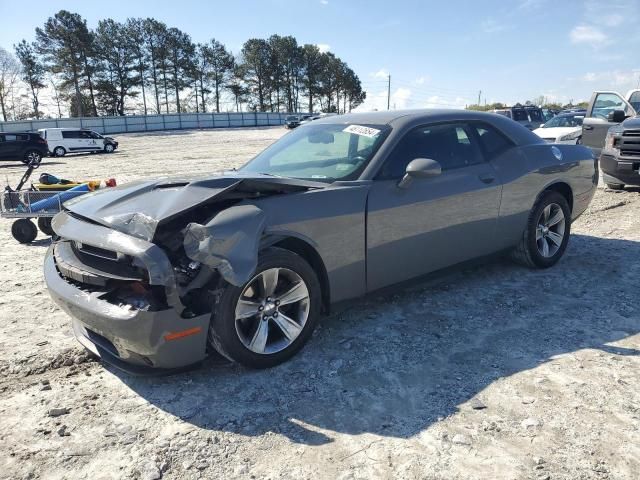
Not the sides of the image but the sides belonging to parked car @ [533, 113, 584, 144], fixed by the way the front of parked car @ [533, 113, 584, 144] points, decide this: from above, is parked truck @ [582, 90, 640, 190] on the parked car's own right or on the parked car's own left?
on the parked car's own left

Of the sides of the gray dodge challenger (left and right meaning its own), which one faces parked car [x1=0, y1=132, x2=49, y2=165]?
right

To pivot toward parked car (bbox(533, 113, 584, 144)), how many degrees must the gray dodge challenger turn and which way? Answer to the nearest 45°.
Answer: approximately 180°

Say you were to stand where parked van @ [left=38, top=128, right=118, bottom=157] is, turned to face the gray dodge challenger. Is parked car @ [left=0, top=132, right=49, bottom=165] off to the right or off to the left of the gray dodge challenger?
right

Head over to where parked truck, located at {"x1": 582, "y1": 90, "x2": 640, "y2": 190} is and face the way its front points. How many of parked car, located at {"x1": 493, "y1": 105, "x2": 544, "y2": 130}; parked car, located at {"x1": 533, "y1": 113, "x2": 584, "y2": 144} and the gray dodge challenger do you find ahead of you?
1

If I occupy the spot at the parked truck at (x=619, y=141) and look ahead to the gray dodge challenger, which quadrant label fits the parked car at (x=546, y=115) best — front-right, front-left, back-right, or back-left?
back-right

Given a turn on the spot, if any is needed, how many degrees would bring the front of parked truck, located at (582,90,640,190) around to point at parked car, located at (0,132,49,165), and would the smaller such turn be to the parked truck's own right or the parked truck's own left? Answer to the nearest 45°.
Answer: approximately 90° to the parked truck's own right

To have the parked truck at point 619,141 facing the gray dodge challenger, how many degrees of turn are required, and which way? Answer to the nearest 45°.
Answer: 0° — it already faces it

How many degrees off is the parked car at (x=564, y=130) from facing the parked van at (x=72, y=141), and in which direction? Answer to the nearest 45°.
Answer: approximately 45° to its right
